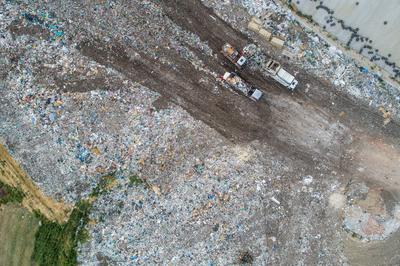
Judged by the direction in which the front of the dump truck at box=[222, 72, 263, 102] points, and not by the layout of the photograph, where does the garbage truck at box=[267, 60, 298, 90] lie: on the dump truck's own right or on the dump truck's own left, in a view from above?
on the dump truck's own left

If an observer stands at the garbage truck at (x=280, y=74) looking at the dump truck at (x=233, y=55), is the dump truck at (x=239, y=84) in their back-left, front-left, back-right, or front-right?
front-left

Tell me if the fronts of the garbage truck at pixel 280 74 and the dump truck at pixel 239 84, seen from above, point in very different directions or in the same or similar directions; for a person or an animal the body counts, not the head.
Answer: same or similar directions

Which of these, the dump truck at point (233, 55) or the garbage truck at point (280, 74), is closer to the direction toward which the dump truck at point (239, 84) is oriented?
the garbage truck

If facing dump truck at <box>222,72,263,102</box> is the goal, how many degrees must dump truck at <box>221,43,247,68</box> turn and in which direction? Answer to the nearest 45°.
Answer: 0° — it already faces it

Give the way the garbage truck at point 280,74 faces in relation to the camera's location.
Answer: facing the viewer and to the right of the viewer

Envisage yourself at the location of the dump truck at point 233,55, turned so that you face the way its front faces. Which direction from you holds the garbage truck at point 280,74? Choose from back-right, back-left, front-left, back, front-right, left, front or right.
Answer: front-left

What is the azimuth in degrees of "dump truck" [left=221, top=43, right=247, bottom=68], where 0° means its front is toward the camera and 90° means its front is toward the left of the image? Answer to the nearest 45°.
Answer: approximately 315°

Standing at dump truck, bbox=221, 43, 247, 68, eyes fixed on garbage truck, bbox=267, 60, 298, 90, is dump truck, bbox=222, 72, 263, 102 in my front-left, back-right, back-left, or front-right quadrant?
front-right

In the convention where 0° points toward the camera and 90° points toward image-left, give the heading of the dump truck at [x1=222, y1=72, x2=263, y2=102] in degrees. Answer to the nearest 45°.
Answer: approximately 315°

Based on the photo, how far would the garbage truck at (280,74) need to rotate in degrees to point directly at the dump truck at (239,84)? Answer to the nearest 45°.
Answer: approximately 90° to its right
